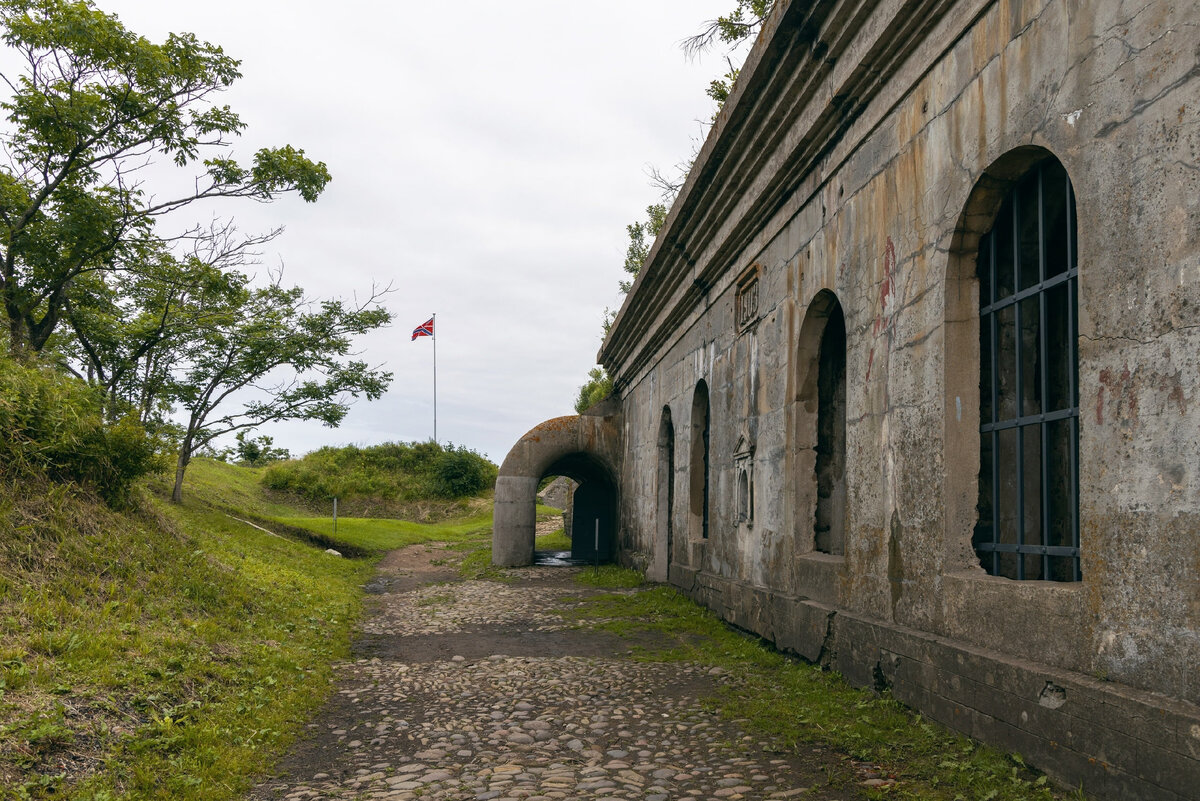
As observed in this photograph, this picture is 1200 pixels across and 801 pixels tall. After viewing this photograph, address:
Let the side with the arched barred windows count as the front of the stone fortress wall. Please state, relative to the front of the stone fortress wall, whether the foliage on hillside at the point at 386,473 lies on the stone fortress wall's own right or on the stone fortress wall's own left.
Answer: on the stone fortress wall's own right

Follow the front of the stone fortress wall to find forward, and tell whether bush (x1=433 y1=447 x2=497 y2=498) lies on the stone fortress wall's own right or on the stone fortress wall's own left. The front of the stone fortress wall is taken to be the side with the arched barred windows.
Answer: on the stone fortress wall's own right

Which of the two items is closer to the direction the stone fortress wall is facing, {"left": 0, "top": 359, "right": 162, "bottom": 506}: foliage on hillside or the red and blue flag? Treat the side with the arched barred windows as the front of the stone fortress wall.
the foliage on hillside

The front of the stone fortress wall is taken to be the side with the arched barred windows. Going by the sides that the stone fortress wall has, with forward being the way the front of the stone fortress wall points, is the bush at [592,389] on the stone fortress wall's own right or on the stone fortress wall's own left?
on the stone fortress wall's own right

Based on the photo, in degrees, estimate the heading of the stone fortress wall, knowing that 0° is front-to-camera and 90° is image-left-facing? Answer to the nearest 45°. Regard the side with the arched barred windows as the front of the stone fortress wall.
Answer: approximately 45°

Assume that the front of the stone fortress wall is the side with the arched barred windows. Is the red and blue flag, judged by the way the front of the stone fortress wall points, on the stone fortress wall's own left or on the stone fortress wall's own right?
on the stone fortress wall's own right
